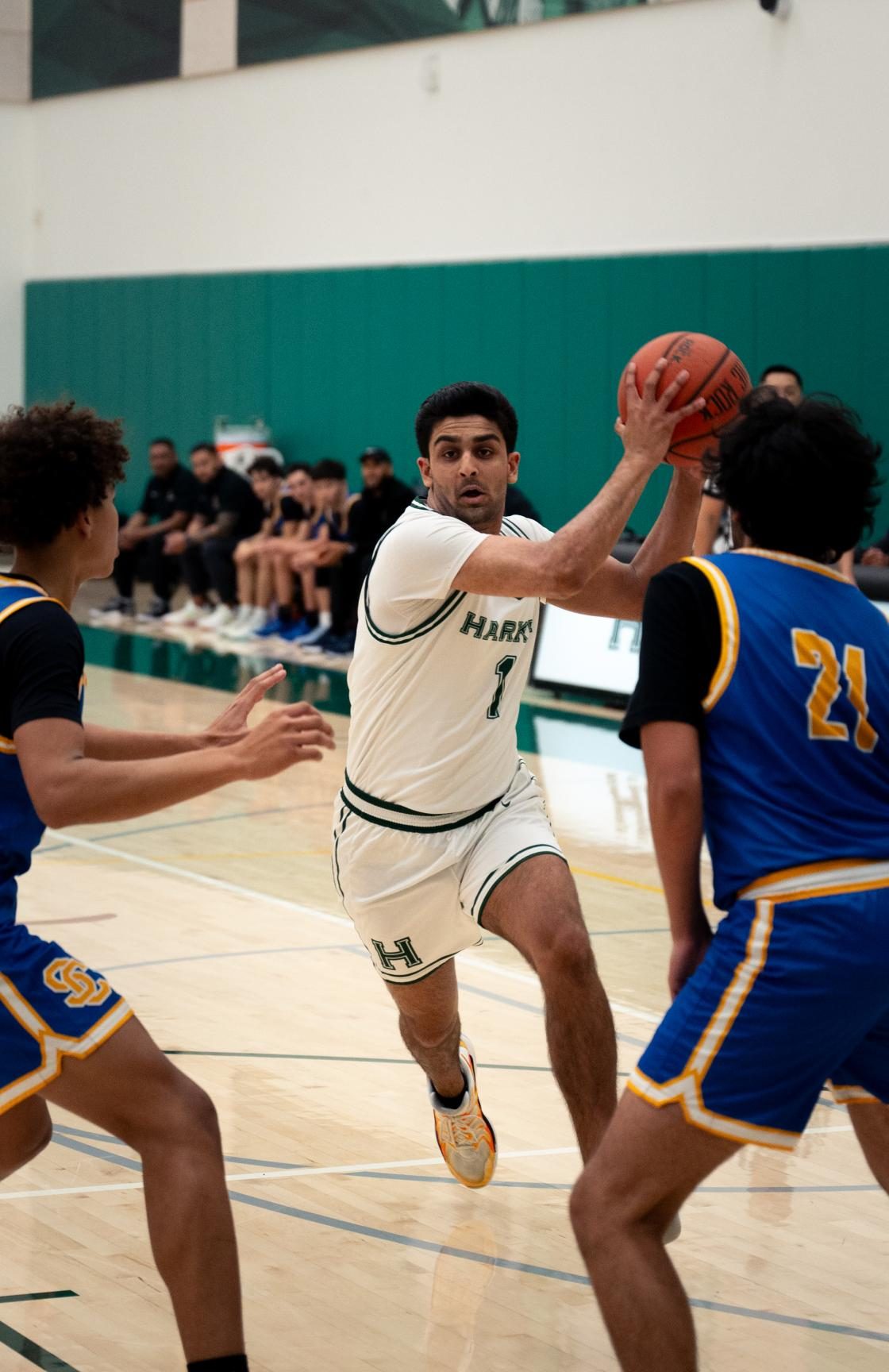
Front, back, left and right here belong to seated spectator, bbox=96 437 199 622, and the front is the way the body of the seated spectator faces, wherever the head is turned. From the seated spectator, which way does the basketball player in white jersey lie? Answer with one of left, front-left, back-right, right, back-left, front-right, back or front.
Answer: front-left

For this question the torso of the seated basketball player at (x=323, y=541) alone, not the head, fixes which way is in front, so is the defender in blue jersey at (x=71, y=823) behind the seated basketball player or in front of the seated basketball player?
in front

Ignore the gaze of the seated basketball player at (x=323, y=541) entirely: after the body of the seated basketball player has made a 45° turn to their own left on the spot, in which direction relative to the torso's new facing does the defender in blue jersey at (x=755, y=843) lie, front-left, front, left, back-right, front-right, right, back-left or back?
front

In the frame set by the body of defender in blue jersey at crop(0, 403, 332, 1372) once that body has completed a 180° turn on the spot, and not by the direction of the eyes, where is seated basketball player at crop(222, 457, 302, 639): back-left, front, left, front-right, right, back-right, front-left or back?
right

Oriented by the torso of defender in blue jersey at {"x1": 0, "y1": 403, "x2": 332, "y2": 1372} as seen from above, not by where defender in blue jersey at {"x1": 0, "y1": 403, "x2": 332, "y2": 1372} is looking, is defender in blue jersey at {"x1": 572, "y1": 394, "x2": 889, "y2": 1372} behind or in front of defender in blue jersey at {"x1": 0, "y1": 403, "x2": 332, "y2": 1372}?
in front

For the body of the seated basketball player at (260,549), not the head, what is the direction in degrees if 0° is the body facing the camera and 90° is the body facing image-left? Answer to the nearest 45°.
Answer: approximately 45°

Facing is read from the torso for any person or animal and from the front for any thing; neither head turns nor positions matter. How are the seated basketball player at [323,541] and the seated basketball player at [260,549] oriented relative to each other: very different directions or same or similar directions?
same or similar directions

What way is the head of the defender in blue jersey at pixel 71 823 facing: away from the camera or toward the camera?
away from the camera

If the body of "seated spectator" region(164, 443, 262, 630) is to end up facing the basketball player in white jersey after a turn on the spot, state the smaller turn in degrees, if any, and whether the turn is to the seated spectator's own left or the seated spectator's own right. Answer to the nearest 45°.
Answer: approximately 45° to the seated spectator's own left

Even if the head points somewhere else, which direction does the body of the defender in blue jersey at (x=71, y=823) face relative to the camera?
to the viewer's right

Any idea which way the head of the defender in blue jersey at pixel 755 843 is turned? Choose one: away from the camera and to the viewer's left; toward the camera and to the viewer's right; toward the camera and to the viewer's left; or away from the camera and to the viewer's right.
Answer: away from the camera and to the viewer's left
